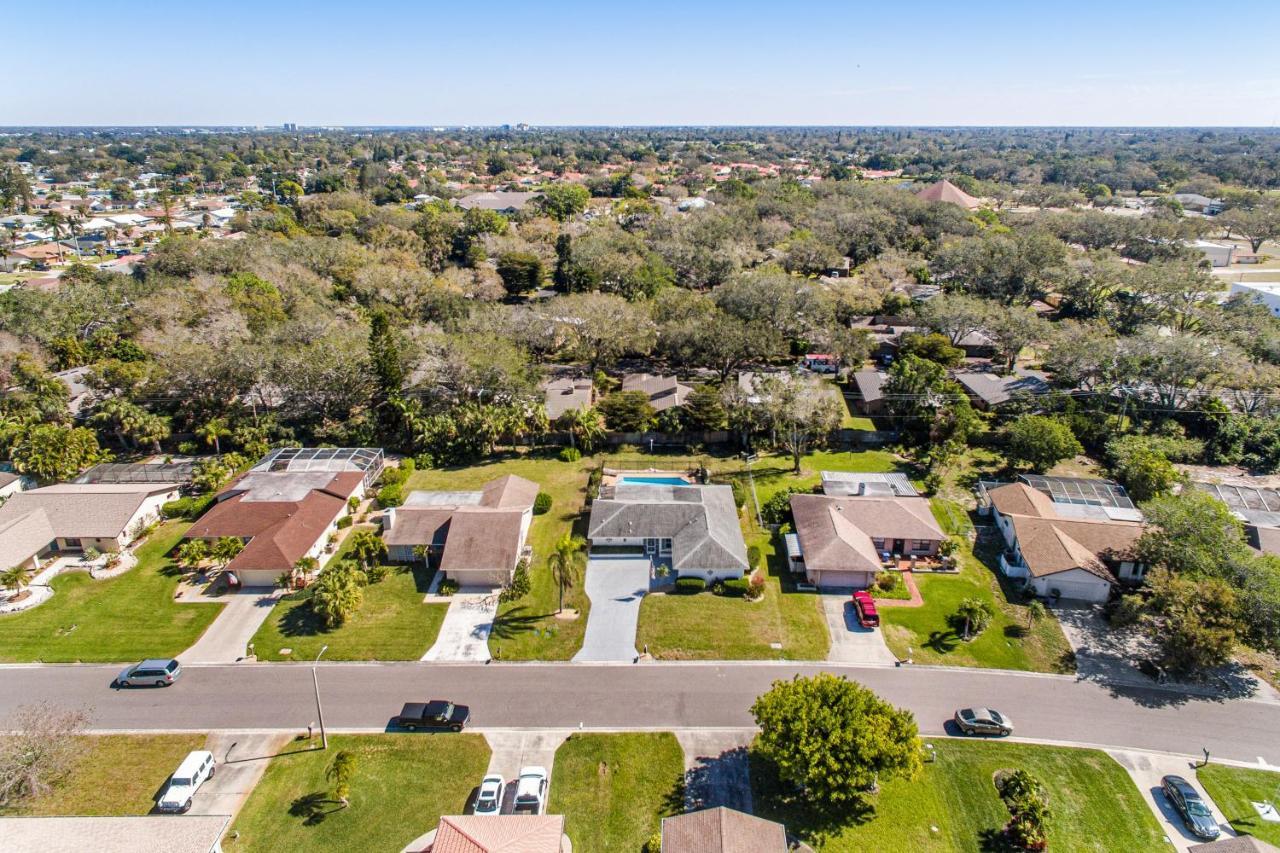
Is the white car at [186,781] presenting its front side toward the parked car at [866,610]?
no

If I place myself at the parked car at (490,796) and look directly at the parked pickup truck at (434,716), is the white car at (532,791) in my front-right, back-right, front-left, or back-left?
back-right

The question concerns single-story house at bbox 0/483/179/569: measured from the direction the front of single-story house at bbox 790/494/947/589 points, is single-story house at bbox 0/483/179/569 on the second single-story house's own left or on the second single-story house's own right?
on the second single-story house's own right

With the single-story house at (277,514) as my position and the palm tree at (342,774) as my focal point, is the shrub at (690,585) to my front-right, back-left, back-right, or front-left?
front-left

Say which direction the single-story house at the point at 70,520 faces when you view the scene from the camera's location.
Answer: facing the viewer and to the left of the viewer

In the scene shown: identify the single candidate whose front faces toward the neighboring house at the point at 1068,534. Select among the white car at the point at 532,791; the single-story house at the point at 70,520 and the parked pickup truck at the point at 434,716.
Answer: the parked pickup truck

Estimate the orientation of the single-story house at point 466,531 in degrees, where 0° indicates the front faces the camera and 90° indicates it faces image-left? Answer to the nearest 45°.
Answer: approximately 0°

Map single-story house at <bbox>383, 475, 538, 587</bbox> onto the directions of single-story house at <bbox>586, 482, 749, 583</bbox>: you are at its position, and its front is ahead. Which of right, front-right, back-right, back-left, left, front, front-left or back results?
right

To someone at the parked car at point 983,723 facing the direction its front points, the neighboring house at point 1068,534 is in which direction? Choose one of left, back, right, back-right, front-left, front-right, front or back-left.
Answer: left

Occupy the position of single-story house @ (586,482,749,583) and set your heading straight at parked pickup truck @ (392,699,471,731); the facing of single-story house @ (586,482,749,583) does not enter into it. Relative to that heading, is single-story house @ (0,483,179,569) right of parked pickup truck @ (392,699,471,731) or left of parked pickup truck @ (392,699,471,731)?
right

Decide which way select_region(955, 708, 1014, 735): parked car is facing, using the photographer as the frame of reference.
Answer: facing to the right of the viewer

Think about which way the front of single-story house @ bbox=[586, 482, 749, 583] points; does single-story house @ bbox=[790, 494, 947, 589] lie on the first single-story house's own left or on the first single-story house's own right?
on the first single-story house's own left

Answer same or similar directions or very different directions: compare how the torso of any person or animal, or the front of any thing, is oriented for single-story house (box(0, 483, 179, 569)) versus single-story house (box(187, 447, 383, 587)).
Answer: same or similar directions

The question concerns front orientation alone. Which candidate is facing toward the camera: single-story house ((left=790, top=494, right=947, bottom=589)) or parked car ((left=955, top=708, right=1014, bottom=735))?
the single-story house

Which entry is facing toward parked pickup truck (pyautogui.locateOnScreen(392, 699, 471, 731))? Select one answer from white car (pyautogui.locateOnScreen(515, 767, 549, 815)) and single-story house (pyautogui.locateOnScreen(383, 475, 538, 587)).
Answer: the single-story house

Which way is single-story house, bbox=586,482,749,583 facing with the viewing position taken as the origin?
facing the viewer

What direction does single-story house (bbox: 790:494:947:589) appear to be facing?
toward the camera
